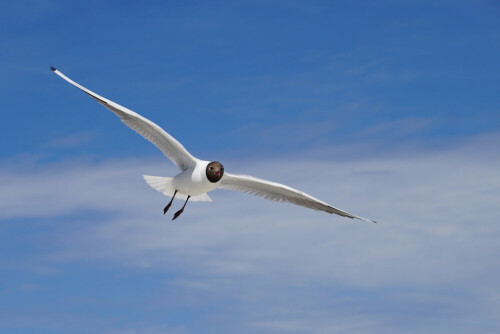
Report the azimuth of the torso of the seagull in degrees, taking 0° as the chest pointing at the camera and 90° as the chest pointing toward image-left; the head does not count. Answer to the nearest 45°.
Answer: approximately 315°
